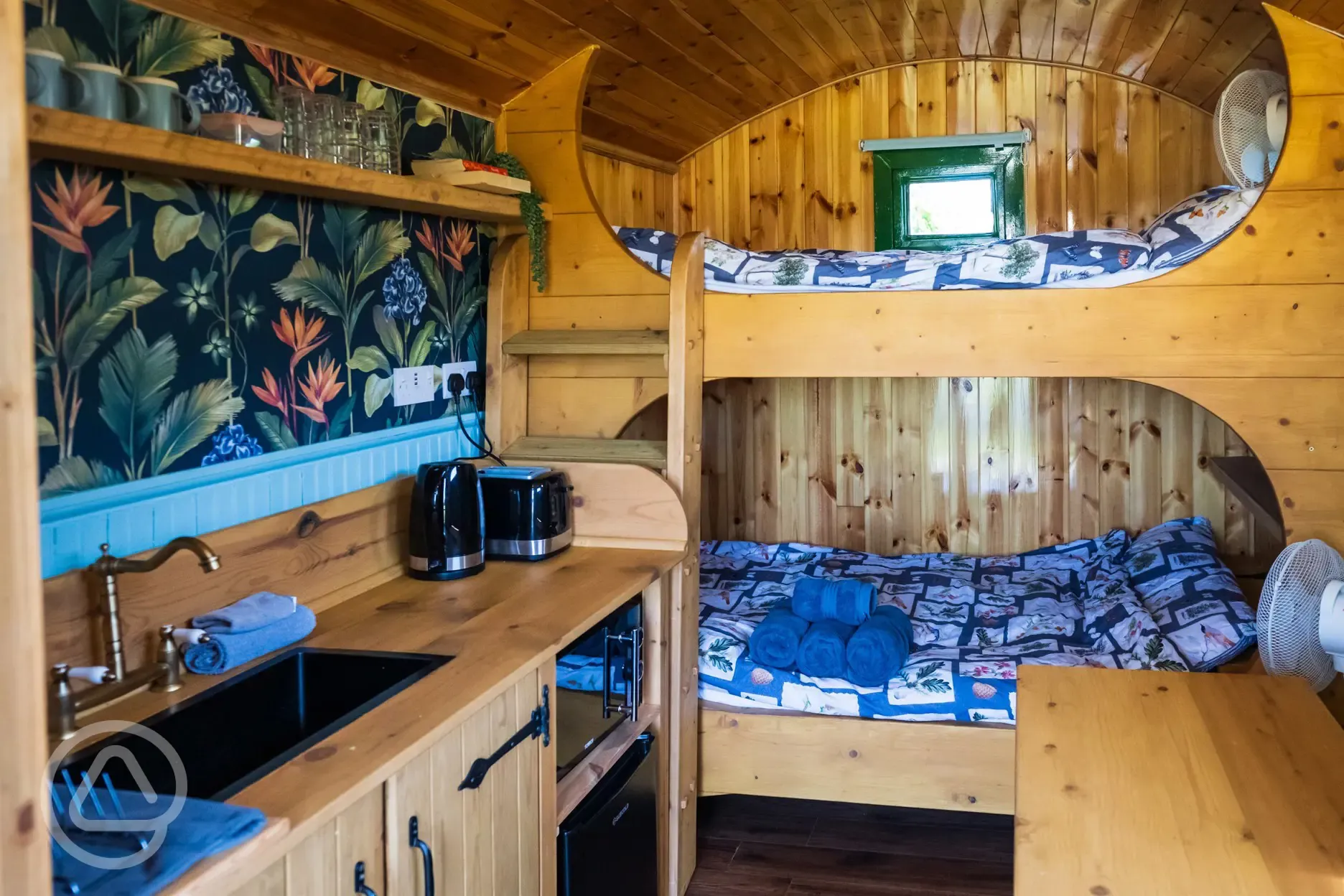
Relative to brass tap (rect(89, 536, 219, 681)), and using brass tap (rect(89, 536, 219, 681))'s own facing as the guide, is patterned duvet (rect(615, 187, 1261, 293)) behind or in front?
in front

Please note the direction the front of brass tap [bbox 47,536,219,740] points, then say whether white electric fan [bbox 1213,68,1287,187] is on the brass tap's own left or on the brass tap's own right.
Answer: on the brass tap's own left

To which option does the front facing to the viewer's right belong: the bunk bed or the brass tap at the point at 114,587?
the brass tap

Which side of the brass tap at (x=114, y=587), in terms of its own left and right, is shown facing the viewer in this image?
right

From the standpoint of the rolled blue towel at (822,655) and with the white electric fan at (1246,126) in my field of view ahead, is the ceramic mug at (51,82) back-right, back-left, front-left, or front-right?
back-right

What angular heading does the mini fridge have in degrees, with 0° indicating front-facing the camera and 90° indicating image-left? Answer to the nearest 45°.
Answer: approximately 315°

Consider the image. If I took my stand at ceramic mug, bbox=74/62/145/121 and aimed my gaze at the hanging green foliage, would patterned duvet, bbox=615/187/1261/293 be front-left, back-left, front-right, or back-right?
front-right

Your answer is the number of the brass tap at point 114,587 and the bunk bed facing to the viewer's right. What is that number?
1
